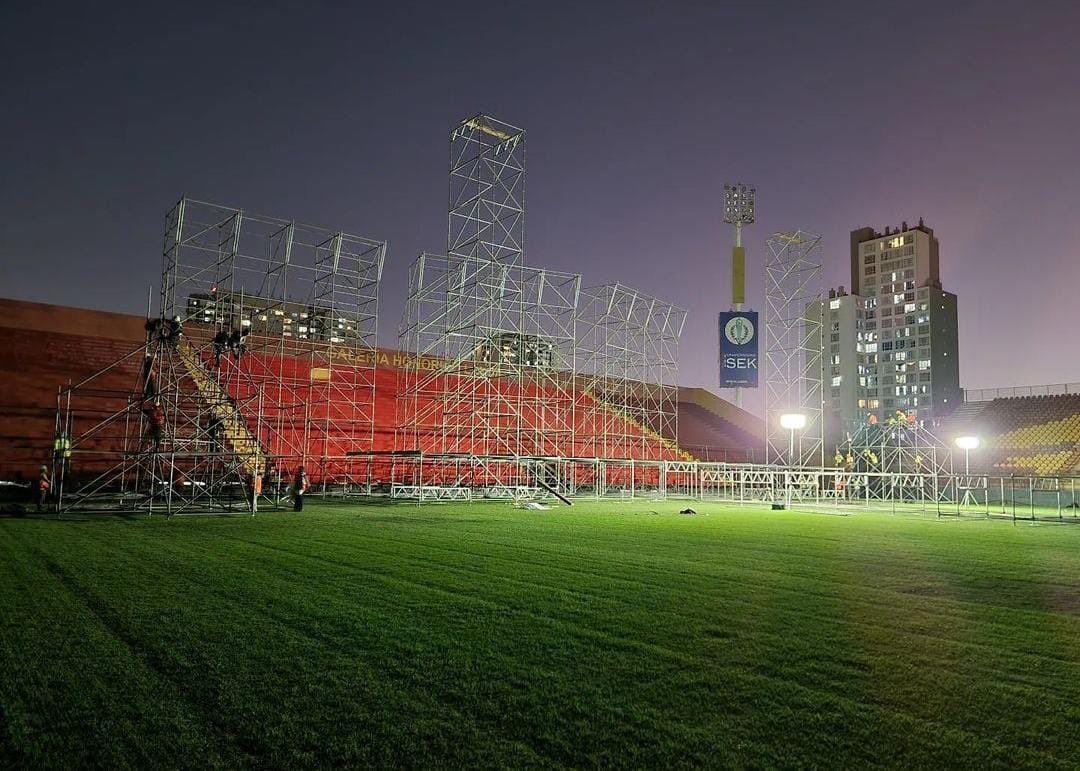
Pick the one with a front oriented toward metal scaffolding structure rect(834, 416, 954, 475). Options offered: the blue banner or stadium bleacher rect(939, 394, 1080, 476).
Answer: the stadium bleacher

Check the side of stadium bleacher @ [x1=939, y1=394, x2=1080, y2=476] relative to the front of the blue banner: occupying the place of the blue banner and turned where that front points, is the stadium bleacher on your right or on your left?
on your left

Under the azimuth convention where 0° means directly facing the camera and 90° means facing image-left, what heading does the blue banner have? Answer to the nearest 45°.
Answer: approximately 0°

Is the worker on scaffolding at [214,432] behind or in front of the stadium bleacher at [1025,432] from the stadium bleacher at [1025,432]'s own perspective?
in front

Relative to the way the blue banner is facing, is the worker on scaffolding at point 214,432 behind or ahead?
ahead

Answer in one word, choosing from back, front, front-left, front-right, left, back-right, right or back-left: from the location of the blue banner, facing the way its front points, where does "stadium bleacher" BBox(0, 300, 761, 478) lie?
front-right

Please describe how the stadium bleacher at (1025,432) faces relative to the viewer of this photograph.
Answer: facing the viewer and to the left of the viewer

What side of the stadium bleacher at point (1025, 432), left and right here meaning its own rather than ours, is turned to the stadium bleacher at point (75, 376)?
front

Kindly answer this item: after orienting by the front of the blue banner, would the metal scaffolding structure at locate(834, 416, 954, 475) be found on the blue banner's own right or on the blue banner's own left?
on the blue banner's own left

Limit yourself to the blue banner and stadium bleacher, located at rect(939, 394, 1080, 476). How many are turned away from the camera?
0
